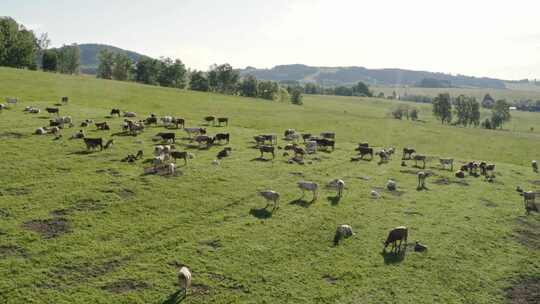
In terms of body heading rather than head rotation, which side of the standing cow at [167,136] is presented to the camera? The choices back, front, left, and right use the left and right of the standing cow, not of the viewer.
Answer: left

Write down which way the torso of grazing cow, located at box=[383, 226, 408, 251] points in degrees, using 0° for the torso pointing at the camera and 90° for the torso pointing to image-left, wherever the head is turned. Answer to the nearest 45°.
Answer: approximately 45°

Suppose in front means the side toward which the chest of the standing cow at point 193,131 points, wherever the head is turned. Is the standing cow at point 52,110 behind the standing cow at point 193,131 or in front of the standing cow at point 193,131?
in front

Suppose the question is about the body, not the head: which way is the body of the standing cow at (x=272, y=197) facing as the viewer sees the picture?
to the viewer's left

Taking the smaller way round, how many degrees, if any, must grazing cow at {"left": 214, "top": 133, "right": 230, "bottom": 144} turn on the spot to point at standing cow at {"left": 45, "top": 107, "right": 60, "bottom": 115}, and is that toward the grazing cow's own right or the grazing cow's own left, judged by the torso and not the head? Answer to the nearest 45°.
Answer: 0° — it already faces it

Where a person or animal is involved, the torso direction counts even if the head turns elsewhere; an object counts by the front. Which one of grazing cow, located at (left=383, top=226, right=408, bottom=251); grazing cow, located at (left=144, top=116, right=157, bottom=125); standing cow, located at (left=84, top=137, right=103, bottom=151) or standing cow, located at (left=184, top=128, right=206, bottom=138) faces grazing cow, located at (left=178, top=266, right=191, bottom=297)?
grazing cow, located at (left=383, top=226, right=408, bottom=251)
